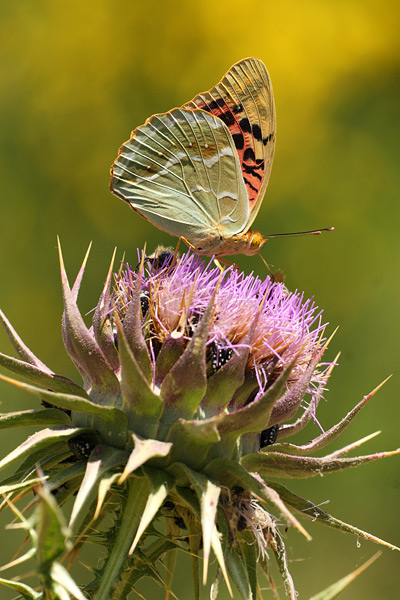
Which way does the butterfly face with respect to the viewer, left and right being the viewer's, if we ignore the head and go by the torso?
facing to the right of the viewer
